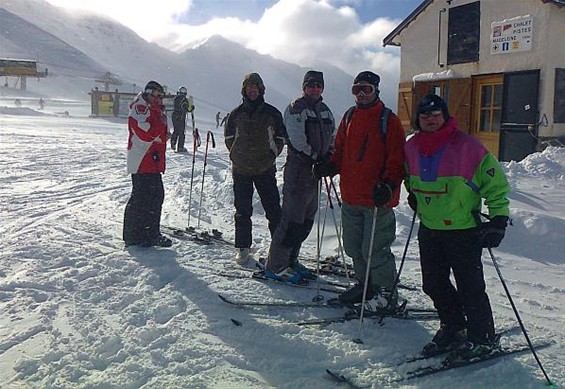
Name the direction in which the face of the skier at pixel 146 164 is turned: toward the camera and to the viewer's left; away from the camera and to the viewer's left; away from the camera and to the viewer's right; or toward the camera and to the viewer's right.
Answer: toward the camera and to the viewer's right

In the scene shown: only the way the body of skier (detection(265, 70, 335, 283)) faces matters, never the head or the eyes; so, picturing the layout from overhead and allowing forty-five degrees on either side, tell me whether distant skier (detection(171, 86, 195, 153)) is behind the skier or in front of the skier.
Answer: behind

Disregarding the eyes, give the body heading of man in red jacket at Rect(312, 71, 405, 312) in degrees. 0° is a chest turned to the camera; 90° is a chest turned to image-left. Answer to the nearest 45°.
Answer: approximately 45°

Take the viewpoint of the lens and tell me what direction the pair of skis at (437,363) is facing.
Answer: facing the viewer and to the left of the viewer

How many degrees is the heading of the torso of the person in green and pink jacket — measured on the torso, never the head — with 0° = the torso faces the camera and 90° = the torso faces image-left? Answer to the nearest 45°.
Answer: approximately 45°
